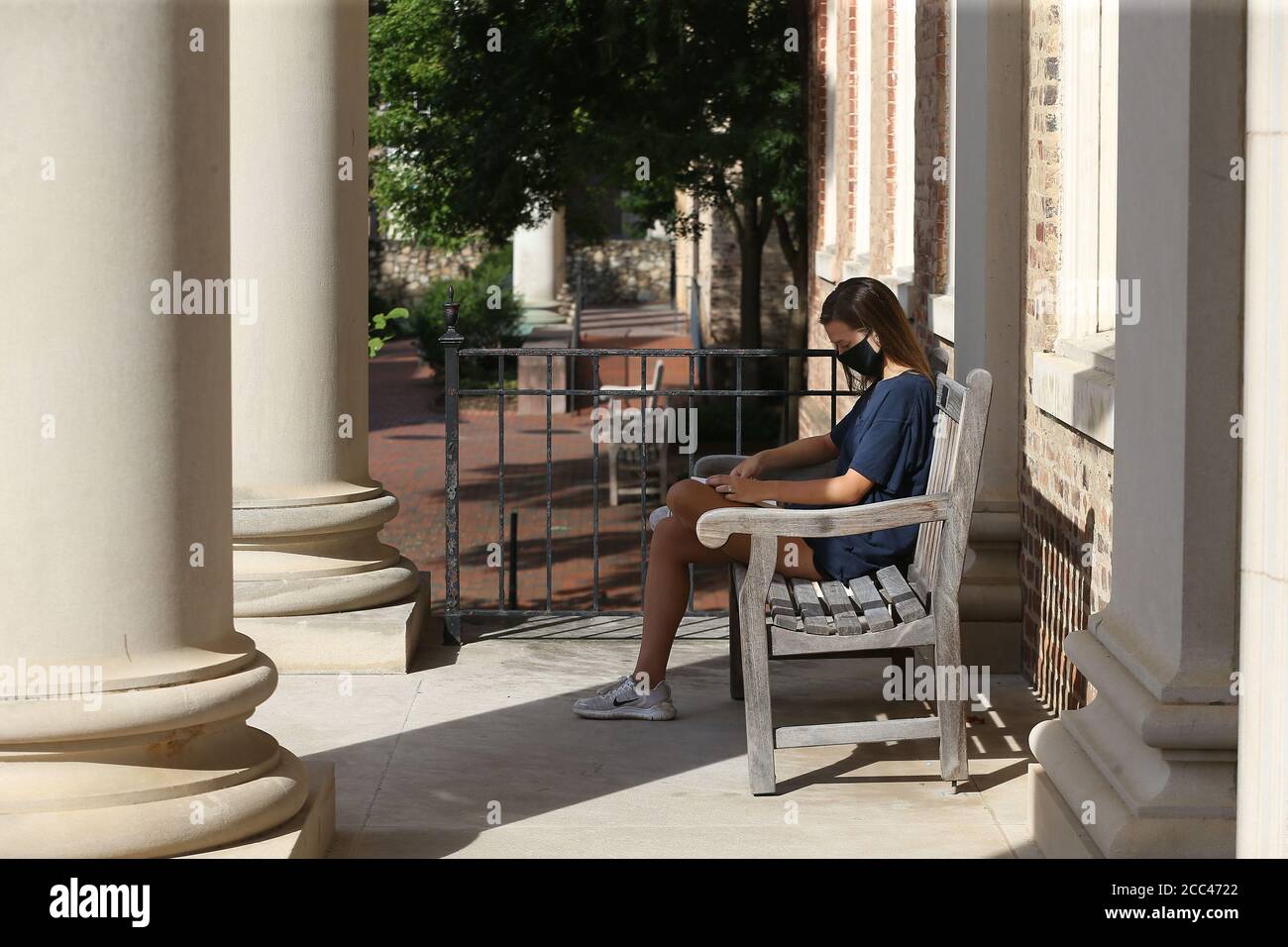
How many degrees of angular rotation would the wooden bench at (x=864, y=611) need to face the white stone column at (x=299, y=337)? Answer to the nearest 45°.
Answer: approximately 45° to its right

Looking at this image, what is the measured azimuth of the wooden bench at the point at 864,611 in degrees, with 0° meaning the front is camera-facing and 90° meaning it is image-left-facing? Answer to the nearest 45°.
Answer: approximately 90°

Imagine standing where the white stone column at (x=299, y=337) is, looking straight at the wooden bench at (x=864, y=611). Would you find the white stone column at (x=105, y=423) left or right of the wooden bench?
right

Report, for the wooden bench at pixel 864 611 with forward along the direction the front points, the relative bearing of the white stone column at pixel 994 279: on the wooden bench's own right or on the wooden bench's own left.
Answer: on the wooden bench's own right

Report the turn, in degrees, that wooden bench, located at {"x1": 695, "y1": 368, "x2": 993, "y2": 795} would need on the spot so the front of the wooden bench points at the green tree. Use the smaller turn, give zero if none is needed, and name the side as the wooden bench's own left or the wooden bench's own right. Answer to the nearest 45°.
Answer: approximately 90° to the wooden bench's own right

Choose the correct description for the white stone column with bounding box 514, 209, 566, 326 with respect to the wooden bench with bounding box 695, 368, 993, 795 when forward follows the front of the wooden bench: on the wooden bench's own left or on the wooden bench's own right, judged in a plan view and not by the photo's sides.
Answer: on the wooden bench's own right

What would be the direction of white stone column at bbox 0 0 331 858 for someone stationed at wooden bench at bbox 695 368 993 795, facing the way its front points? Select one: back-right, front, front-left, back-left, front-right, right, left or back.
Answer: front-left

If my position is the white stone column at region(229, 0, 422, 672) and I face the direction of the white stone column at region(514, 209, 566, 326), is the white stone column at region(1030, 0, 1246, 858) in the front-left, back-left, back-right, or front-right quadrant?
back-right
